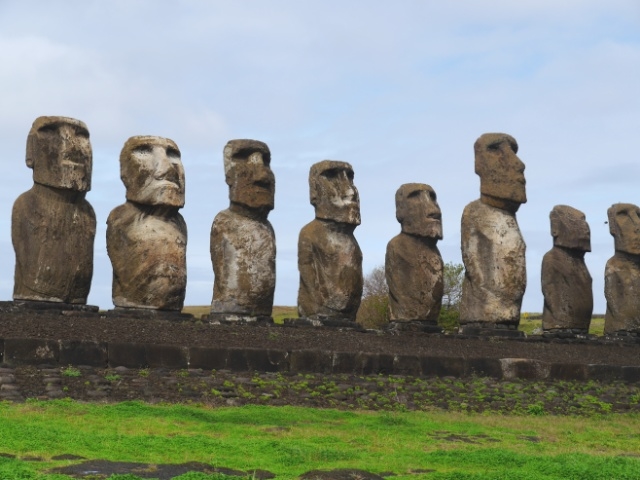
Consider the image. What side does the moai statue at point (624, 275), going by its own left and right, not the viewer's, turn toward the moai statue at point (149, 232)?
right

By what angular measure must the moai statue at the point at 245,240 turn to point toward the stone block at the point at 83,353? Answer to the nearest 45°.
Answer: approximately 90° to its right

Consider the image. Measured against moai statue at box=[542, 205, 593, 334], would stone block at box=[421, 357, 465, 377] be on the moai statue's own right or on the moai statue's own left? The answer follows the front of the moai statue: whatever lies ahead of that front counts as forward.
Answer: on the moai statue's own right

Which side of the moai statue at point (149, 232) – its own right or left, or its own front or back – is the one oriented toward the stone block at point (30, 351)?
right

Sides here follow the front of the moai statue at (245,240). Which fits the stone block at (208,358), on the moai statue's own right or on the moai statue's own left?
on the moai statue's own right

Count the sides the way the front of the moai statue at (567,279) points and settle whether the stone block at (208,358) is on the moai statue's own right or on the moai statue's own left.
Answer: on the moai statue's own right

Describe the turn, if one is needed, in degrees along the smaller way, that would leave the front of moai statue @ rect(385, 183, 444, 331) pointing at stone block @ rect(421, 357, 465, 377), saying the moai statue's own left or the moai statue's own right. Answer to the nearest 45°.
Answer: approximately 45° to the moai statue's own right

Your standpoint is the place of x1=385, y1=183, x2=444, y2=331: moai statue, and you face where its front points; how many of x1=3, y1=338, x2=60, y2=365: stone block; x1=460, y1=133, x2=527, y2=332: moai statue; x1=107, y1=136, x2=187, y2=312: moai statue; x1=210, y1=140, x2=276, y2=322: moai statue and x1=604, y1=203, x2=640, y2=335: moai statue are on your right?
3
